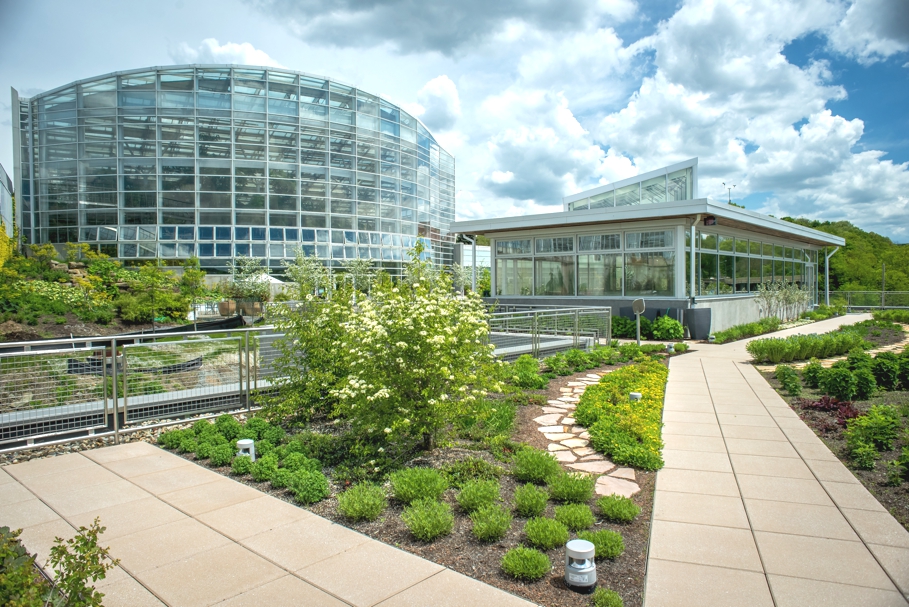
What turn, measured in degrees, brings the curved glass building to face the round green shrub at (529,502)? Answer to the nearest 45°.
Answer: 0° — it already faces it

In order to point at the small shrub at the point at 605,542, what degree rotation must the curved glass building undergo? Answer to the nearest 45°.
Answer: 0° — it already faces it

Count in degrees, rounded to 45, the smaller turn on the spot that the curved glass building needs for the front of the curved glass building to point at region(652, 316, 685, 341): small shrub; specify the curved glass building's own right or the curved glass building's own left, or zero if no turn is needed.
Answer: approximately 45° to the curved glass building's own left

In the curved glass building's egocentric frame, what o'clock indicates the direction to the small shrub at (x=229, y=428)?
The small shrub is roughly at 12 o'clock from the curved glass building.

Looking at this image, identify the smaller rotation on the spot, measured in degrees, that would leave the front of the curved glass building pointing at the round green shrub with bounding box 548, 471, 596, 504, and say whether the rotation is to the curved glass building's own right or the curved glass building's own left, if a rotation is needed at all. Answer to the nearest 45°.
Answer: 0° — it already faces it

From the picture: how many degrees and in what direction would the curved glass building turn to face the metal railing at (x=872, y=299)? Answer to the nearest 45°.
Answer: approximately 45° to its left

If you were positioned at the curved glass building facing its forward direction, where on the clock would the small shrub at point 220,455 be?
The small shrub is roughly at 12 o'clock from the curved glass building.

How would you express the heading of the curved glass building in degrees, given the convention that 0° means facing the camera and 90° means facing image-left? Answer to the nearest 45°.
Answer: approximately 0°

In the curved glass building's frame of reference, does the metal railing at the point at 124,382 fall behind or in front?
in front

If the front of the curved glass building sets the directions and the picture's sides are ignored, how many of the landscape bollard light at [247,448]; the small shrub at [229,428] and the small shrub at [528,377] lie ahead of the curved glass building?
3
